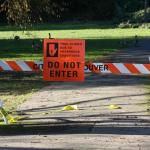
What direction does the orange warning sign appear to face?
toward the camera
